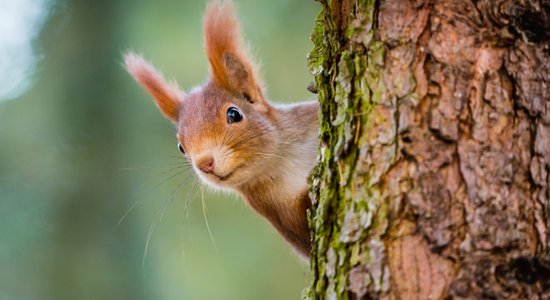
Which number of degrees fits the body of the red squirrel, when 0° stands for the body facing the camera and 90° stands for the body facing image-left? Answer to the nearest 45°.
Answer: approximately 45°
